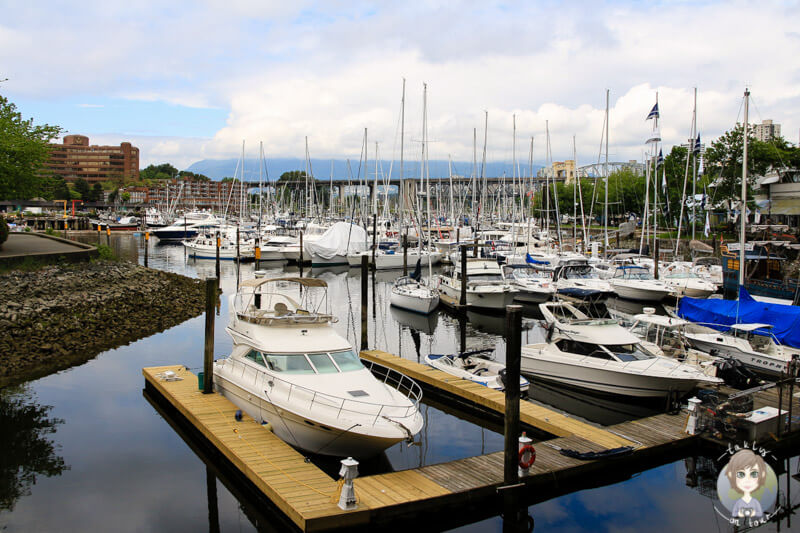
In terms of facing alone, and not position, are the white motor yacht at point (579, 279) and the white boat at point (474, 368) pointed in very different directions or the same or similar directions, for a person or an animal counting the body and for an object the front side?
very different directions

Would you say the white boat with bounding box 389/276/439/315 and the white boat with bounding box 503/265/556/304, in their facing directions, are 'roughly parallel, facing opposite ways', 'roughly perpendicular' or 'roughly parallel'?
roughly parallel

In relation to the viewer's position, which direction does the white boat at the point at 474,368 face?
facing away from the viewer and to the left of the viewer

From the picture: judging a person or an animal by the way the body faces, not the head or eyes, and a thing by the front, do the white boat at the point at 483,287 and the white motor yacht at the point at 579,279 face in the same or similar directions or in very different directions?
same or similar directions

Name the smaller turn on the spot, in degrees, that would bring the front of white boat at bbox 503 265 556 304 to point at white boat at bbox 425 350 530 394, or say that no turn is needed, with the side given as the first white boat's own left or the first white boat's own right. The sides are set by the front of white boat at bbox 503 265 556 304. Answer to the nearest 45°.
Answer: approximately 45° to the first white boat's own right

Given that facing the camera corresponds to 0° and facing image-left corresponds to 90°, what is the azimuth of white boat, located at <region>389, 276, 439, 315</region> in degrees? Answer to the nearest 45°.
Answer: approximately 315°

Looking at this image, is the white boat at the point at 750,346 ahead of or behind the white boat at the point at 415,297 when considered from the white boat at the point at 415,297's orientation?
ahead

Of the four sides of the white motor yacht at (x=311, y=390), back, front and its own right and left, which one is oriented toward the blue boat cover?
left

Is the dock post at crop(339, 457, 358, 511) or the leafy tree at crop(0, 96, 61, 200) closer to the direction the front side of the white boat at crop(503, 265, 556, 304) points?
the dock post

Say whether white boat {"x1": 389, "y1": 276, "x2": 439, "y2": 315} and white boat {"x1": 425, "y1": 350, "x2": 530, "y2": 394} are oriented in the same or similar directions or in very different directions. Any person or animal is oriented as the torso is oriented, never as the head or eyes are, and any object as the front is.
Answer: very different directions

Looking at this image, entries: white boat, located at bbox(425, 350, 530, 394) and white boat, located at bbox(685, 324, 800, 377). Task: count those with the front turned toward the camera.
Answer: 0

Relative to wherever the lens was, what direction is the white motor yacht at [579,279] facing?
facing the viewer and to the right of the viewer

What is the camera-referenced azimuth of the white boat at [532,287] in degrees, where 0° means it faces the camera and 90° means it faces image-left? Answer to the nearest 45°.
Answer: approximately 315°

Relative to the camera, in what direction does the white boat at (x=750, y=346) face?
facing away from the viewer and to the left of the viewer

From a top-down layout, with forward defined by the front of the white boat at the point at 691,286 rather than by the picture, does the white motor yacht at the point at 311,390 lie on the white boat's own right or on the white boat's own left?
on the white boat's own right

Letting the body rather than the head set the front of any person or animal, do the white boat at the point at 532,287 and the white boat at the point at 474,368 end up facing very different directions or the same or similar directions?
very different directions

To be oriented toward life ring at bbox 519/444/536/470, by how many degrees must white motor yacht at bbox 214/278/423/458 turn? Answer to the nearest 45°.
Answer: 0° — it already faces it
